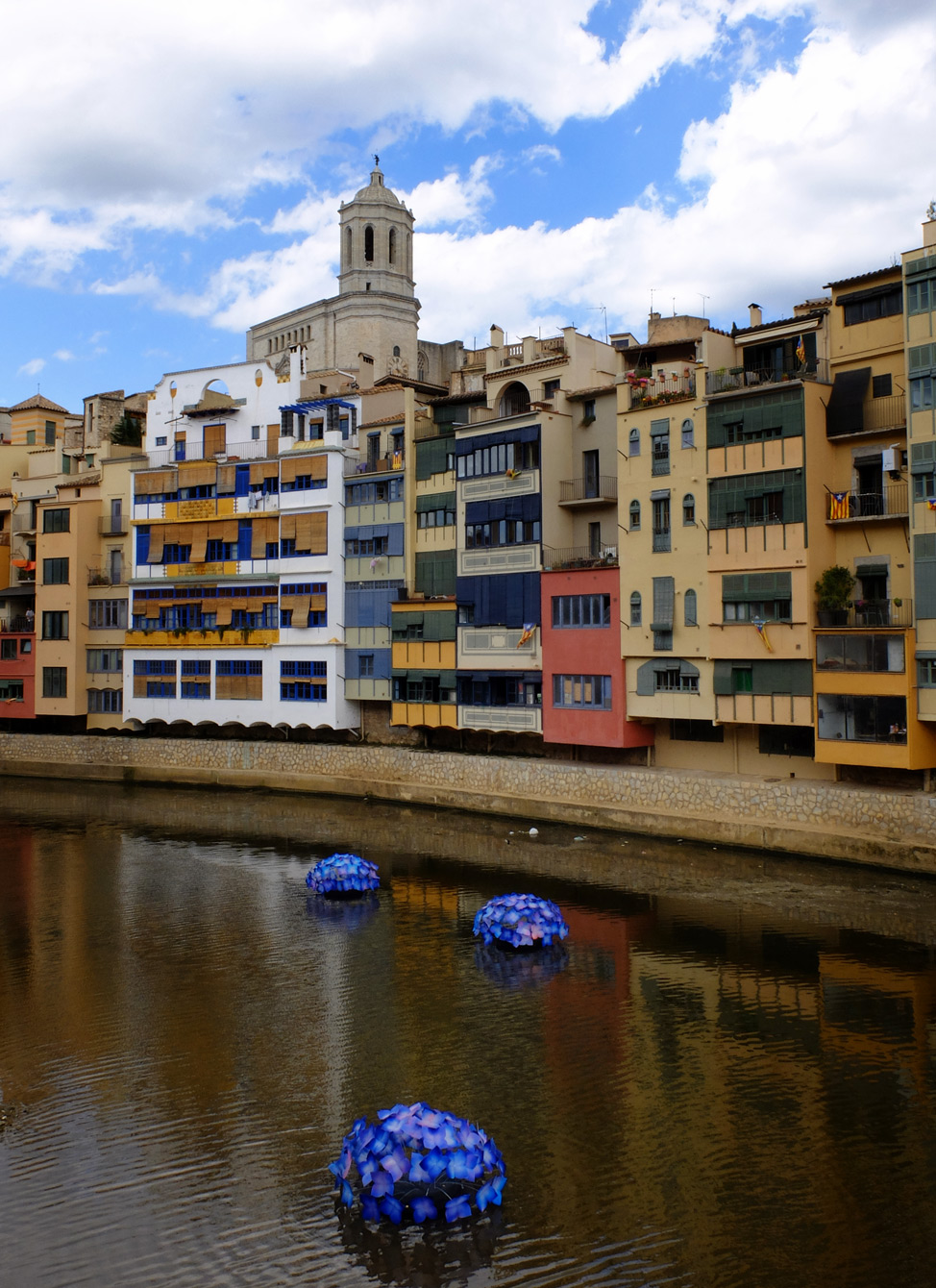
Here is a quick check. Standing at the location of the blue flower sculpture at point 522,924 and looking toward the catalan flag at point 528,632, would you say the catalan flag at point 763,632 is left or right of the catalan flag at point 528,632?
right

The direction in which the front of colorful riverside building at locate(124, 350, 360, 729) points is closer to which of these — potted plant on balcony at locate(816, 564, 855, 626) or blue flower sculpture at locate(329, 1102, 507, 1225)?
the blue flower sculpture

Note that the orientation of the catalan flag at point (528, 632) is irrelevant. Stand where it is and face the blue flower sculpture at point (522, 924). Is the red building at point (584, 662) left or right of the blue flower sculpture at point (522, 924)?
left

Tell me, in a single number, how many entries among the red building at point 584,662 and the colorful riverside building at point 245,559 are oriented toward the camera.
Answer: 2

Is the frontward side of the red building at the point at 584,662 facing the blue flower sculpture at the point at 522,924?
yes

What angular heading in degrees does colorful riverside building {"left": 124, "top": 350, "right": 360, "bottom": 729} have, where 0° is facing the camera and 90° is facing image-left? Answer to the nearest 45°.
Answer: approximately 0°

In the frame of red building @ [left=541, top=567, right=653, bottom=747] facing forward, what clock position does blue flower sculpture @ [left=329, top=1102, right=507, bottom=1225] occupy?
The blue flower sculpture is roughly at 12 o'clock from the red building.

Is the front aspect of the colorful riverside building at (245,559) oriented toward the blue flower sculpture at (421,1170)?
yes
